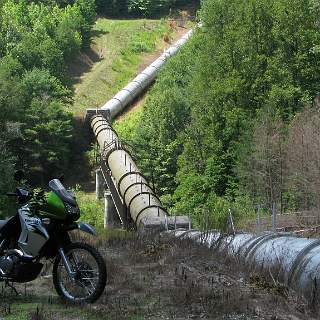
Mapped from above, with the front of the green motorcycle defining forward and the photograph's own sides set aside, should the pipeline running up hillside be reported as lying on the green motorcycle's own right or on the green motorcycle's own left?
on the green motorcycle's own left

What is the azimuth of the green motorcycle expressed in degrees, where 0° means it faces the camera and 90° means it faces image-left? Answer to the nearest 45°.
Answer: approximately 315°
